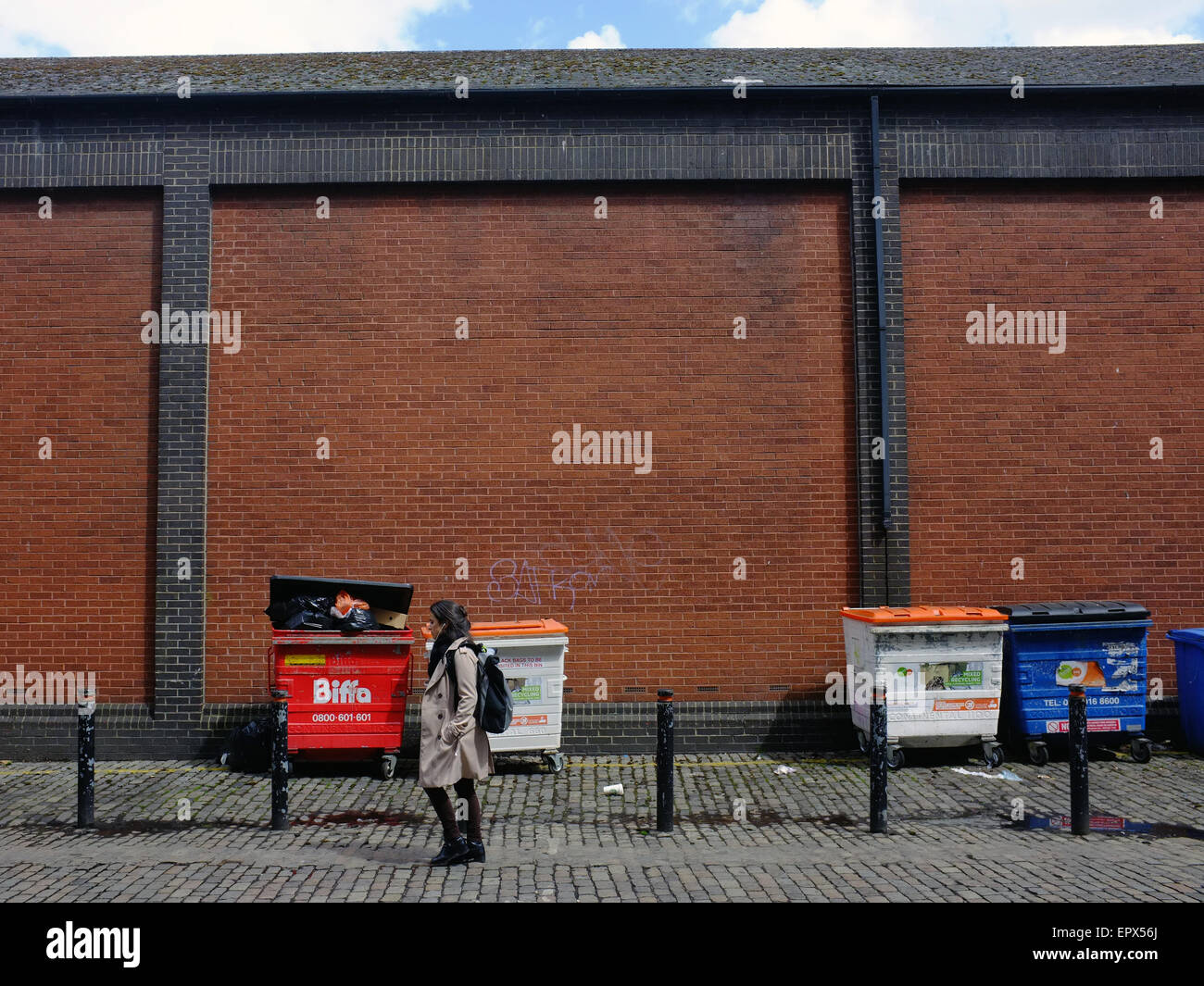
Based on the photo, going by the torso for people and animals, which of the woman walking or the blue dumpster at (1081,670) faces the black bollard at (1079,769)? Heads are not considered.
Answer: the blue dumpster

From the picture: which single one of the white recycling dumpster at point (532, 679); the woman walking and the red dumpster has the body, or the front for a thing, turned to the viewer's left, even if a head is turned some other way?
the woman walking

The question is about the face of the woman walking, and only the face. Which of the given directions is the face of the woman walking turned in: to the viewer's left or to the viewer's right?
to the viewer's left

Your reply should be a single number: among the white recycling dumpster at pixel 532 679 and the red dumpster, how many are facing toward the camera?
2

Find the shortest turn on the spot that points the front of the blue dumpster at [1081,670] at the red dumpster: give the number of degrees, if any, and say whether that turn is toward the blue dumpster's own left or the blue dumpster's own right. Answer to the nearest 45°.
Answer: approximately 45° to the blue dumpster's own right

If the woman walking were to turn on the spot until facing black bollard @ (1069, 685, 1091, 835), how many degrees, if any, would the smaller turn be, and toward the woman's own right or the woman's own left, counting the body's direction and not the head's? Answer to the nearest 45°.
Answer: approximately 180°

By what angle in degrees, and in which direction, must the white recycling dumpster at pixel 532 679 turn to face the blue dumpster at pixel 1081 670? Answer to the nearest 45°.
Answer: approximately 90° to its left

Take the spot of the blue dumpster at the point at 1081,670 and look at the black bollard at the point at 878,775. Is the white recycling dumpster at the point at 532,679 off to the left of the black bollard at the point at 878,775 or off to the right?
right

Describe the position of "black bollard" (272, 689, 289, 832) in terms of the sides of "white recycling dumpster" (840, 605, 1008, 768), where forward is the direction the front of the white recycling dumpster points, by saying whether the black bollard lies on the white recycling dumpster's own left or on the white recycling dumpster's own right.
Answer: on the white recycling dumpster's own right

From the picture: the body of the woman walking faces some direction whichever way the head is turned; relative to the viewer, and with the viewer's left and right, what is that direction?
facing to the left of the viewer

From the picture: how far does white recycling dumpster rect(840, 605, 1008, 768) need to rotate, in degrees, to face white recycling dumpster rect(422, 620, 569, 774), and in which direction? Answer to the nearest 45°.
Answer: approximately 90° to its right

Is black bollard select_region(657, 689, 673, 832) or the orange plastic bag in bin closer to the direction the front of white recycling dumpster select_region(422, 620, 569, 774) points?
the black bollard

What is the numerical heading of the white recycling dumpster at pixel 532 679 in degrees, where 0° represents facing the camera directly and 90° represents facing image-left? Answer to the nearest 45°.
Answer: approximately 0°

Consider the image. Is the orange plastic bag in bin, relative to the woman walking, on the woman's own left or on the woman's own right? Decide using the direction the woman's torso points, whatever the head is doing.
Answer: on the woman's own right
